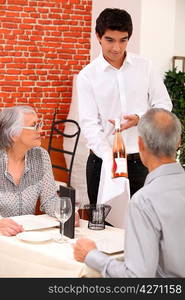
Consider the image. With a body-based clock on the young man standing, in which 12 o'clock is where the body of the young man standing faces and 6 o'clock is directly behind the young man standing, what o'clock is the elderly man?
The elderly man is roughly at 12 o'clock from the young man standing.

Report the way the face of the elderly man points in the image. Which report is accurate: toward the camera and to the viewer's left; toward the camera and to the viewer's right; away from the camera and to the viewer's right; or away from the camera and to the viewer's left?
away from the camera and to the viewer's left

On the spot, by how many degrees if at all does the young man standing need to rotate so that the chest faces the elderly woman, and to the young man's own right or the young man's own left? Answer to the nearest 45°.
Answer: approximately 45° to the young man's own right

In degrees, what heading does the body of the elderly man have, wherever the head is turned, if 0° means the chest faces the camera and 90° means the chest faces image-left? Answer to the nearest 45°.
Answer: approximately 135°

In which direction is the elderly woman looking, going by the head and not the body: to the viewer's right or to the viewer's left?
to the viewer's right
